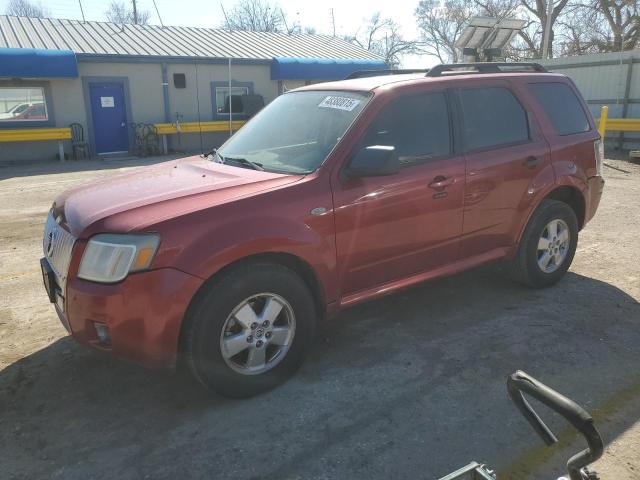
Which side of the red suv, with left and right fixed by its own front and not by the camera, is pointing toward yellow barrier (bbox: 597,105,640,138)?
back

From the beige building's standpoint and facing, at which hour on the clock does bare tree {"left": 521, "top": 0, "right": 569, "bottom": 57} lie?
The bare tree is roughly at 8 o'clock from the beige building.

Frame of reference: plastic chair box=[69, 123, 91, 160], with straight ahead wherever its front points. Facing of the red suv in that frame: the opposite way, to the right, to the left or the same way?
to the right

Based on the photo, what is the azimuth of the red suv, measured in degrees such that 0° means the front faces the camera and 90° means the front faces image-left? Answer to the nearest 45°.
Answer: approximately 45°

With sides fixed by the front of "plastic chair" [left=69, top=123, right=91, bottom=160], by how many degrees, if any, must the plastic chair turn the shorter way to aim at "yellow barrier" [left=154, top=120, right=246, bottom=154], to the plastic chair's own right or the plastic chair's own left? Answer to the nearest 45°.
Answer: approximately 45° to the plastic chair's own left

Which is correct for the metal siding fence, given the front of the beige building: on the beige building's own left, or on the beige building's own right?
on the beige building's own left

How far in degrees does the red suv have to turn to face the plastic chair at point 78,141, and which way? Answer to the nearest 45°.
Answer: approximately 90° to its right

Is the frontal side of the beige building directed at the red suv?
yes
